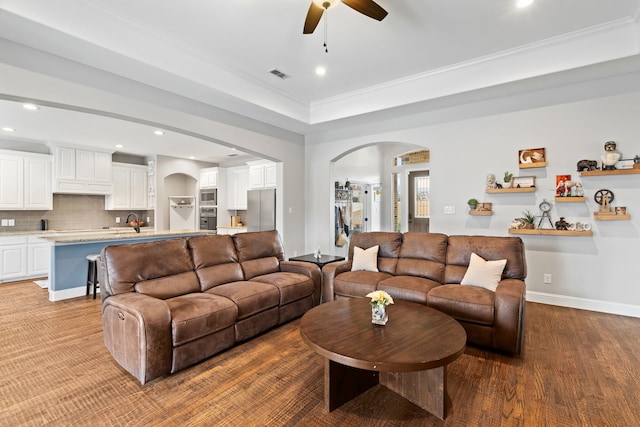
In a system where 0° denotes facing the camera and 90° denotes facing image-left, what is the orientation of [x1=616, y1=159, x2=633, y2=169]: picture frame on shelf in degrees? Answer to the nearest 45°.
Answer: approximately 0°

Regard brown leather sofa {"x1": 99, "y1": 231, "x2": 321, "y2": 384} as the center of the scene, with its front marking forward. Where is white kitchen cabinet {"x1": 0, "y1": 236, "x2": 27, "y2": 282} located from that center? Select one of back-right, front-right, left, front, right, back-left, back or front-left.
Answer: back

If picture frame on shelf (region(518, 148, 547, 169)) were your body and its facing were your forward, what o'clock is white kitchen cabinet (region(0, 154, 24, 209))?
The white kitchen cabinet is roughly at 2 o'clock from the picture frame on shelf.

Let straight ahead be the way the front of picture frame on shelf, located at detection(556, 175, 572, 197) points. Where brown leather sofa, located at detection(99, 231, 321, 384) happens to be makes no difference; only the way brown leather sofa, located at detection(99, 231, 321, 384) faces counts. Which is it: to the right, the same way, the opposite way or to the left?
to the left

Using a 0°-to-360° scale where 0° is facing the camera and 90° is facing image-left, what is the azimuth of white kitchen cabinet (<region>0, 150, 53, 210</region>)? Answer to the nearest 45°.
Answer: approximately 0°

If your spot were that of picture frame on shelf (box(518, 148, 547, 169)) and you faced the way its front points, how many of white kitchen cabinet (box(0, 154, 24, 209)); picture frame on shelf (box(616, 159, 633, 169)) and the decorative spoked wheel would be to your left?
2

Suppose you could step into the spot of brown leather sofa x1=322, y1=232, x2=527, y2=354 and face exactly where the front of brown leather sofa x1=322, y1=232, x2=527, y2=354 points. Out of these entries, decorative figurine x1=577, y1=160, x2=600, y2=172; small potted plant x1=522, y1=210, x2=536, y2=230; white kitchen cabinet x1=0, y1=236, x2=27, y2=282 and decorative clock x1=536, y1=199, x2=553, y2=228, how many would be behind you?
3

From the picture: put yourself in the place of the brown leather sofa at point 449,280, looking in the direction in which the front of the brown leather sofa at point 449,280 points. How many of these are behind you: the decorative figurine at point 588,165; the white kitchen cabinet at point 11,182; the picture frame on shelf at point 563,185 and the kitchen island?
2
